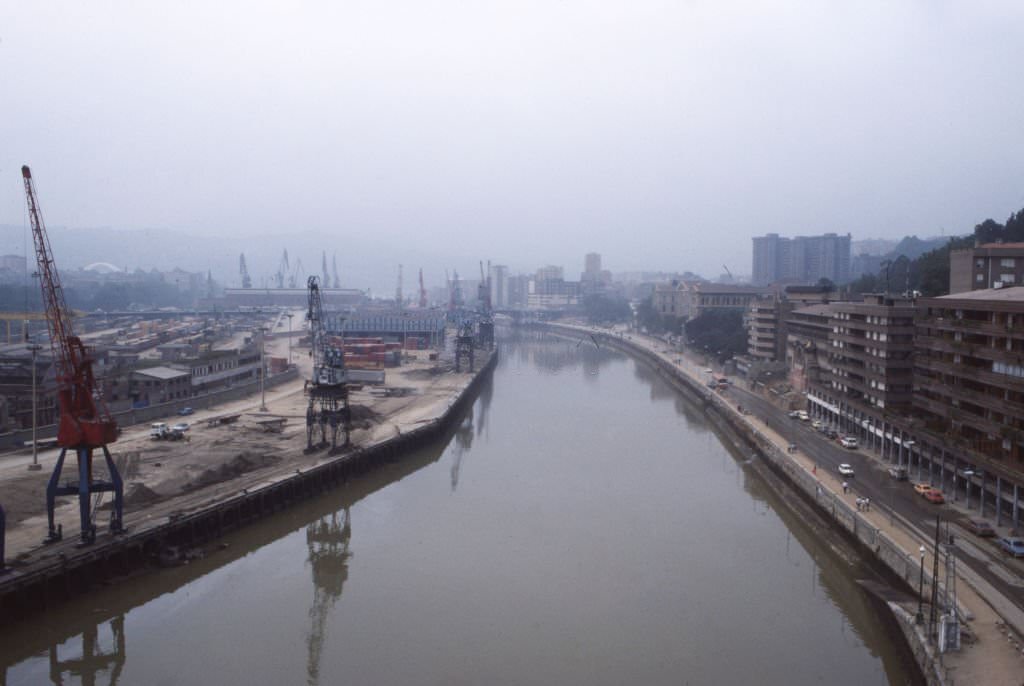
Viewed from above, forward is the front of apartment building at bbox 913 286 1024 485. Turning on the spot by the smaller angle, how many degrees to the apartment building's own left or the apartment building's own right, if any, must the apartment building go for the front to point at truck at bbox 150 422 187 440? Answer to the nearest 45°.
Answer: approximately 45° to the apartment building's own right

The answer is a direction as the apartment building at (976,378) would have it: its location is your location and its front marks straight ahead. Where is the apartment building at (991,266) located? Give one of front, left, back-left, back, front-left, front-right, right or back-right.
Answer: back-right

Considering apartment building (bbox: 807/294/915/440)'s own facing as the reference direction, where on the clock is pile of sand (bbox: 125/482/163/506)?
The pile of sand is roughly at 12 o'clock from the apartment building.

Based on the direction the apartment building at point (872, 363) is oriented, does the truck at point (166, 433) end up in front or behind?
in front

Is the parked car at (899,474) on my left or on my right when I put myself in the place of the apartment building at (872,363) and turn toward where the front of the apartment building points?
on my left

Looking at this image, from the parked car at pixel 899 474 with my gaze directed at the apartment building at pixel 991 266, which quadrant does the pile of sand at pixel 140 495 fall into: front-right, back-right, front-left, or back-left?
back-left

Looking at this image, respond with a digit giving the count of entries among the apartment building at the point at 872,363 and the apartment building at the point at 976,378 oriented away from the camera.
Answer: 0

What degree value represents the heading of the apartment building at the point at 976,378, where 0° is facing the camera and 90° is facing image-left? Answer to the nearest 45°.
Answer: approximately 45°

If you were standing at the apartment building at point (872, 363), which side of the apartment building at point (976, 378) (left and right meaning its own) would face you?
right

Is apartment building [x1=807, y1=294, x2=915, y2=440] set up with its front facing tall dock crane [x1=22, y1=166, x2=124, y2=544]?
yes

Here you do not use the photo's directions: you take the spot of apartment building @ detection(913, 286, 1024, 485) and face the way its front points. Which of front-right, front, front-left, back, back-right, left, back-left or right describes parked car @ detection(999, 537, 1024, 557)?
front-left

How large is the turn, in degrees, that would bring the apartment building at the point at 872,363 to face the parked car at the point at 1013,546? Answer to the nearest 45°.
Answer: approximately 45° to its left
